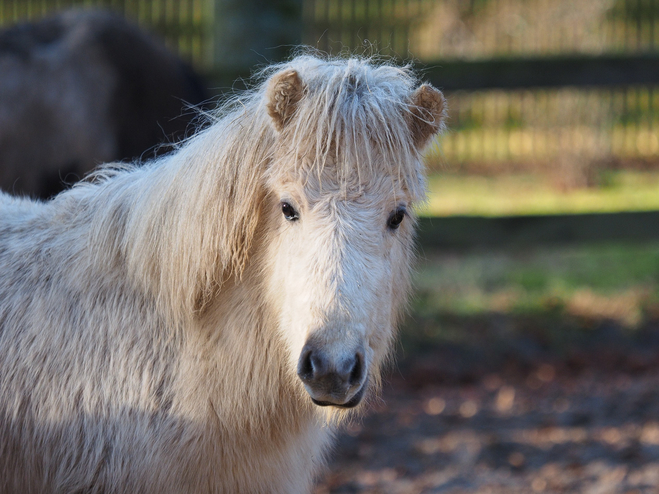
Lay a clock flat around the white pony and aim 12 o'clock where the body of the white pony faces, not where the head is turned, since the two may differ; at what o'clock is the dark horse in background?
The dark horse in background is roughly at 7 o'clock from the white pony.

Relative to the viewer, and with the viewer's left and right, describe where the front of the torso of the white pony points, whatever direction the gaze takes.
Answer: facing the viewer and to the right of the viewer

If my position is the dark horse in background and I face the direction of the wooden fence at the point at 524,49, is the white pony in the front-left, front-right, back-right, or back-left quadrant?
back-right

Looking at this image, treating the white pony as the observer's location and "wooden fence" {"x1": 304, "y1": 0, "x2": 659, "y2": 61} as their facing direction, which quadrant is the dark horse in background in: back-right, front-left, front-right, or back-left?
front-left

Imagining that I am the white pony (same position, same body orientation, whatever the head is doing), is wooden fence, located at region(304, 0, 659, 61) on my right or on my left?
on my left
